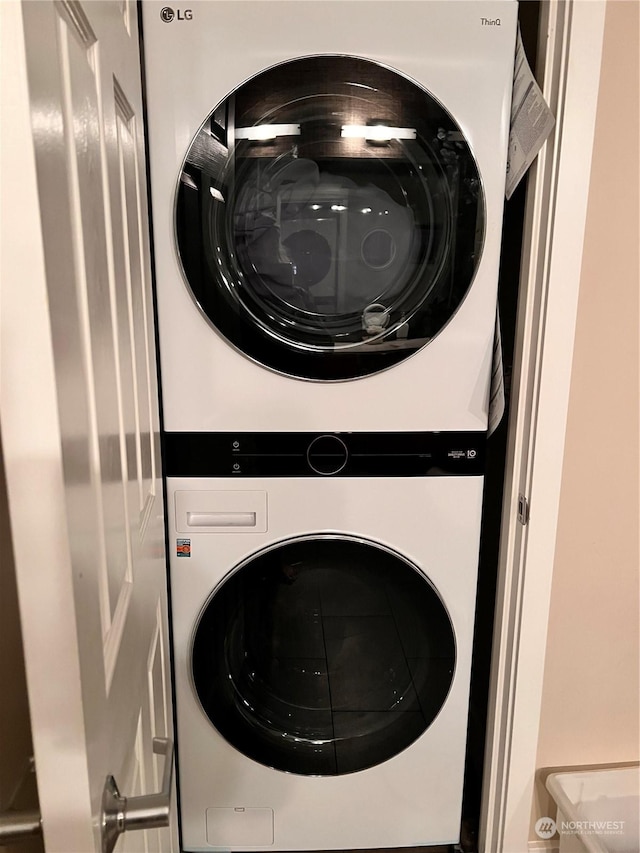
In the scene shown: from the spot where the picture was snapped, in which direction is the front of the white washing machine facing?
facing the viewer

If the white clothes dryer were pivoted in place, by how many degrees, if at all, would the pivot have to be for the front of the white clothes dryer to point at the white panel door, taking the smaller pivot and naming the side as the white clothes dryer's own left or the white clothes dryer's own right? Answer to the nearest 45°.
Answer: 0° — it already faces it

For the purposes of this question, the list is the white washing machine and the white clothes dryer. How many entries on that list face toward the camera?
2

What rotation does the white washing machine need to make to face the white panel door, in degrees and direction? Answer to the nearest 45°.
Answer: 0° — it already faces it

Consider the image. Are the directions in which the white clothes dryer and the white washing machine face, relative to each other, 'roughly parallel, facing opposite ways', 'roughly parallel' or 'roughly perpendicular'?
roughly parallel

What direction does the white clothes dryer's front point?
toward the camera
